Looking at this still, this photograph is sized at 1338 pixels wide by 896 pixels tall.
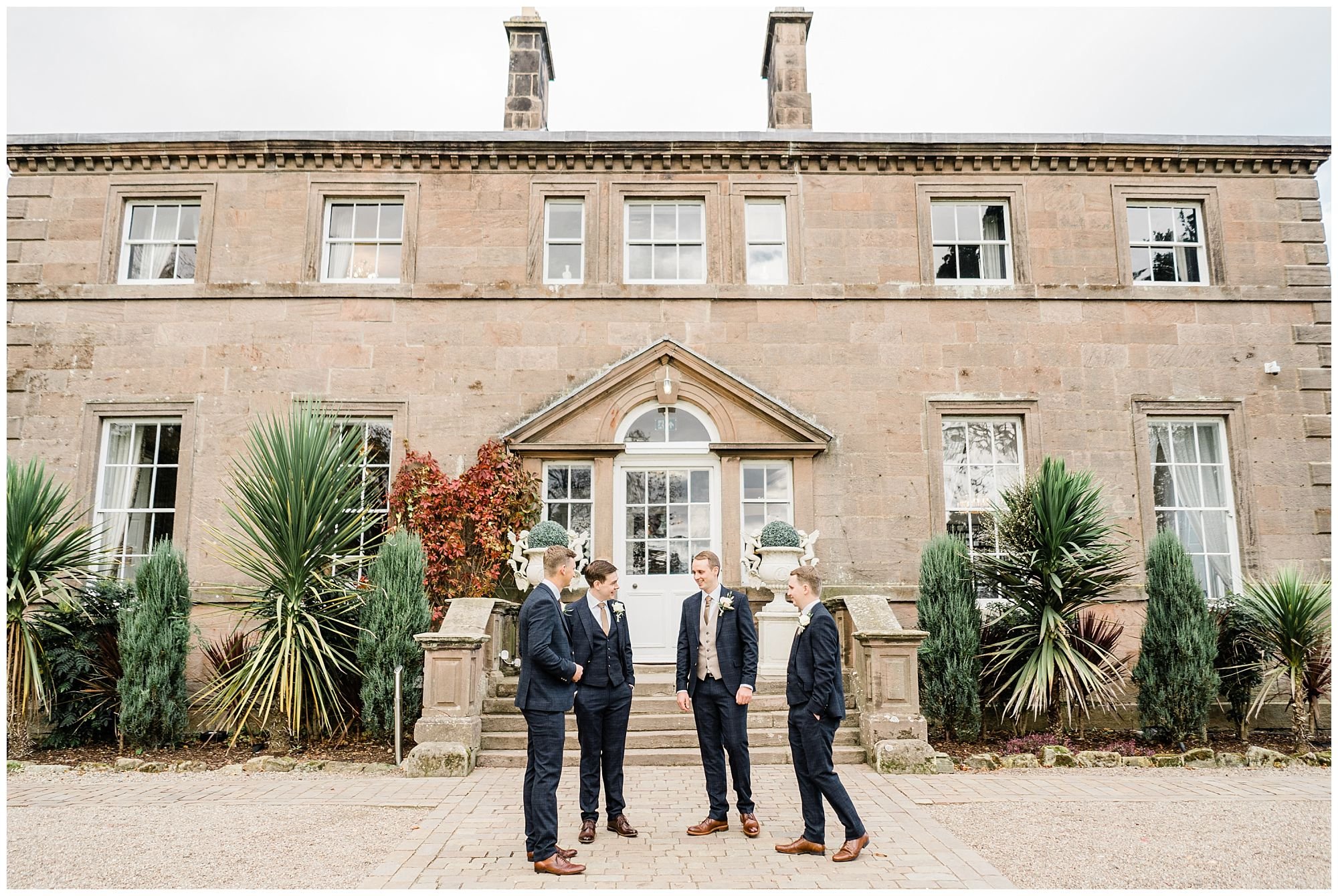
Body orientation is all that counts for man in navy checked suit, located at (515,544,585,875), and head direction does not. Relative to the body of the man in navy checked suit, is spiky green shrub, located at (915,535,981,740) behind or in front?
in front

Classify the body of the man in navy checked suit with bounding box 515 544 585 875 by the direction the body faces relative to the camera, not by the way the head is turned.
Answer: to the viewer's right

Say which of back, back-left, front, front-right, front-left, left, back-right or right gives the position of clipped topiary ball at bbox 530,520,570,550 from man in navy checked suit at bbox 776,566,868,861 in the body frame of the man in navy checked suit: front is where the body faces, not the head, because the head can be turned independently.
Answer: front-right

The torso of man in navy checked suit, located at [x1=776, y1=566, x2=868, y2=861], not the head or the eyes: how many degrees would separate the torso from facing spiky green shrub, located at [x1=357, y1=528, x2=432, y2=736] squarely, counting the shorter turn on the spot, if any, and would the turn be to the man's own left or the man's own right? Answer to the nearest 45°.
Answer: approximately 45° to the man's own right

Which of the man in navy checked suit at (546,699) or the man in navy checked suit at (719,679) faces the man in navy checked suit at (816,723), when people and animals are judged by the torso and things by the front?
the man in navy checked suit at (546,699)

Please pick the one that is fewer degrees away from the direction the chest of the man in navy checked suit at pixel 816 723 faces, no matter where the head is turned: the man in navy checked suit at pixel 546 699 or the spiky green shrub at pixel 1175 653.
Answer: the man in navy checked suit

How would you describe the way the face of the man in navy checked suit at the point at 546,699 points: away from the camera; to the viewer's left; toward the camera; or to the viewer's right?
to the viewer's right

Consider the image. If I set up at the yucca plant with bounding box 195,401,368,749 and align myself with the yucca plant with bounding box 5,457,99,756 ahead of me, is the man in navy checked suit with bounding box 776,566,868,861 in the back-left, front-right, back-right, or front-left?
back-left

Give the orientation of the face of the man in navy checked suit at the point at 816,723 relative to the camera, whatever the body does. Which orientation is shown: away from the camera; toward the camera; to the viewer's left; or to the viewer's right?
to the viewer's left

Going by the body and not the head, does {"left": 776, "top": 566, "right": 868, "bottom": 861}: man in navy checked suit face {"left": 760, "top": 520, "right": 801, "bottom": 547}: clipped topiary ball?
no

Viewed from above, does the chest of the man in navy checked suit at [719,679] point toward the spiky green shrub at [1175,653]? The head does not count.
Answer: no

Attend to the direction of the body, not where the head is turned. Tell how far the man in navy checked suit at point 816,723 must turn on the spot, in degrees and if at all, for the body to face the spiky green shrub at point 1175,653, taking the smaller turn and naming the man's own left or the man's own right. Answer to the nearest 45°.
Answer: approximately 135° to the man's own right

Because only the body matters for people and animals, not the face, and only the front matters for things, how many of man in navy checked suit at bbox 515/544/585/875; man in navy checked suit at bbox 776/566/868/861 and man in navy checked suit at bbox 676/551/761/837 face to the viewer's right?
1

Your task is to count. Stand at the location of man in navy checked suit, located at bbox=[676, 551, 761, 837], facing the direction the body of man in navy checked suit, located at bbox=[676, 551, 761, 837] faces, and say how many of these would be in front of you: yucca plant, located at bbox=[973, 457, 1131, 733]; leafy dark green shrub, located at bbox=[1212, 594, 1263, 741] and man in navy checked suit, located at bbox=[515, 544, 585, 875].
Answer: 1

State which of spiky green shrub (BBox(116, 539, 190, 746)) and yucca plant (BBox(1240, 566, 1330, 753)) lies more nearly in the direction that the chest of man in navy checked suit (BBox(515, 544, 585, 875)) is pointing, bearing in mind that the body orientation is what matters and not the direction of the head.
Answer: the yucca plant

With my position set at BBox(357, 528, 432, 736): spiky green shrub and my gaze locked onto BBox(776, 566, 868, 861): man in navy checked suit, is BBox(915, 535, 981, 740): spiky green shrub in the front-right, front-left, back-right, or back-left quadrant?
front-left

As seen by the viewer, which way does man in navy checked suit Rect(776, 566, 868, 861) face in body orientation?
to the viewer's left

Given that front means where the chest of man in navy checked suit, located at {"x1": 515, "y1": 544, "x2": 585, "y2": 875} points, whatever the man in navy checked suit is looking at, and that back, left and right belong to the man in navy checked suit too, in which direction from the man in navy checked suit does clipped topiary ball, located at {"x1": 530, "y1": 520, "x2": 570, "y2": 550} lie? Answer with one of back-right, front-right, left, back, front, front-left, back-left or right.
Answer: left

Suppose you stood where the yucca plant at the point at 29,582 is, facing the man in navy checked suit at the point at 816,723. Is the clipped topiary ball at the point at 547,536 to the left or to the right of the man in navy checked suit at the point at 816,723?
left

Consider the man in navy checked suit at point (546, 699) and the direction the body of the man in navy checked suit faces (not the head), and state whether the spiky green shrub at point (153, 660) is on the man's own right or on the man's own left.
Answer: on the man's own left
